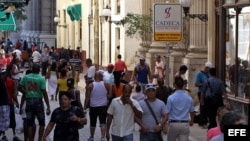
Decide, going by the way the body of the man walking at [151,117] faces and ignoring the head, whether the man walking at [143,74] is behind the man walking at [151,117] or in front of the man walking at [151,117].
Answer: behind

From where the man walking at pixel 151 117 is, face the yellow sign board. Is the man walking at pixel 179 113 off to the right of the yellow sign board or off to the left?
right
